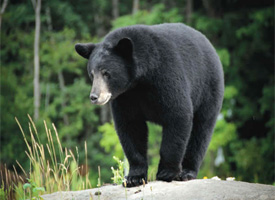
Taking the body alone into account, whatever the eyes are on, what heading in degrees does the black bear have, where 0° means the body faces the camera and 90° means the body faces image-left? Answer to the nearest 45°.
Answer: approximately 45°
